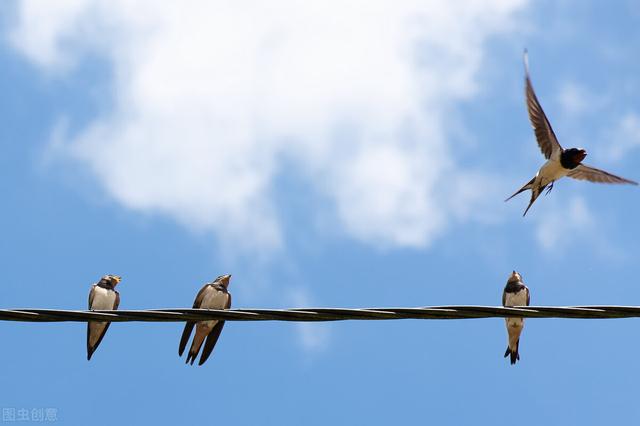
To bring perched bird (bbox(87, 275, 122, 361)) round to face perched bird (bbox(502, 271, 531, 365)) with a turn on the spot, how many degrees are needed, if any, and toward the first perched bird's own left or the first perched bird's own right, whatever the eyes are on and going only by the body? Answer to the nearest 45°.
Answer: approximately 45° to the first perched bird's own left

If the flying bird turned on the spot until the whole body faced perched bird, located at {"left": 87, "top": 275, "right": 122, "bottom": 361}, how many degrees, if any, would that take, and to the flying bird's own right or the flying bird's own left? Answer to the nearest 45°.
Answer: approximately 180°

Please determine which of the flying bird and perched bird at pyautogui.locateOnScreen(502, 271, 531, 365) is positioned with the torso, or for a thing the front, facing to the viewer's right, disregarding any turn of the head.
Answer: the flying bird

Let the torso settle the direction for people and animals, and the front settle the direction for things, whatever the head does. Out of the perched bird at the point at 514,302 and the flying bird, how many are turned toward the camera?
1

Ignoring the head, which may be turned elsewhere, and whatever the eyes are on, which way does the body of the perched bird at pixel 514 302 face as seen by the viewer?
toward the camera

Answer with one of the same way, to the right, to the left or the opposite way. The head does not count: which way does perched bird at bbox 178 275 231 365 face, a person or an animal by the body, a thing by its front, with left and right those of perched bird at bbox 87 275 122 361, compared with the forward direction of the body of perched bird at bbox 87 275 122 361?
the same way

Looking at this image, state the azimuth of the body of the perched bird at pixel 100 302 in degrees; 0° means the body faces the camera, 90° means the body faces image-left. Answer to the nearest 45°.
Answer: approximately 315°

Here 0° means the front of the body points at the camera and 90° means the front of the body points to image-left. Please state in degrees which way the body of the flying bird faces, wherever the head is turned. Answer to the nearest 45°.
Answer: approximately 270°

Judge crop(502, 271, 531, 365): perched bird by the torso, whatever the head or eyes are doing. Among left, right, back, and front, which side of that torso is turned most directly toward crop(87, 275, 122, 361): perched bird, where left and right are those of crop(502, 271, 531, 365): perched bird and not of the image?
right
